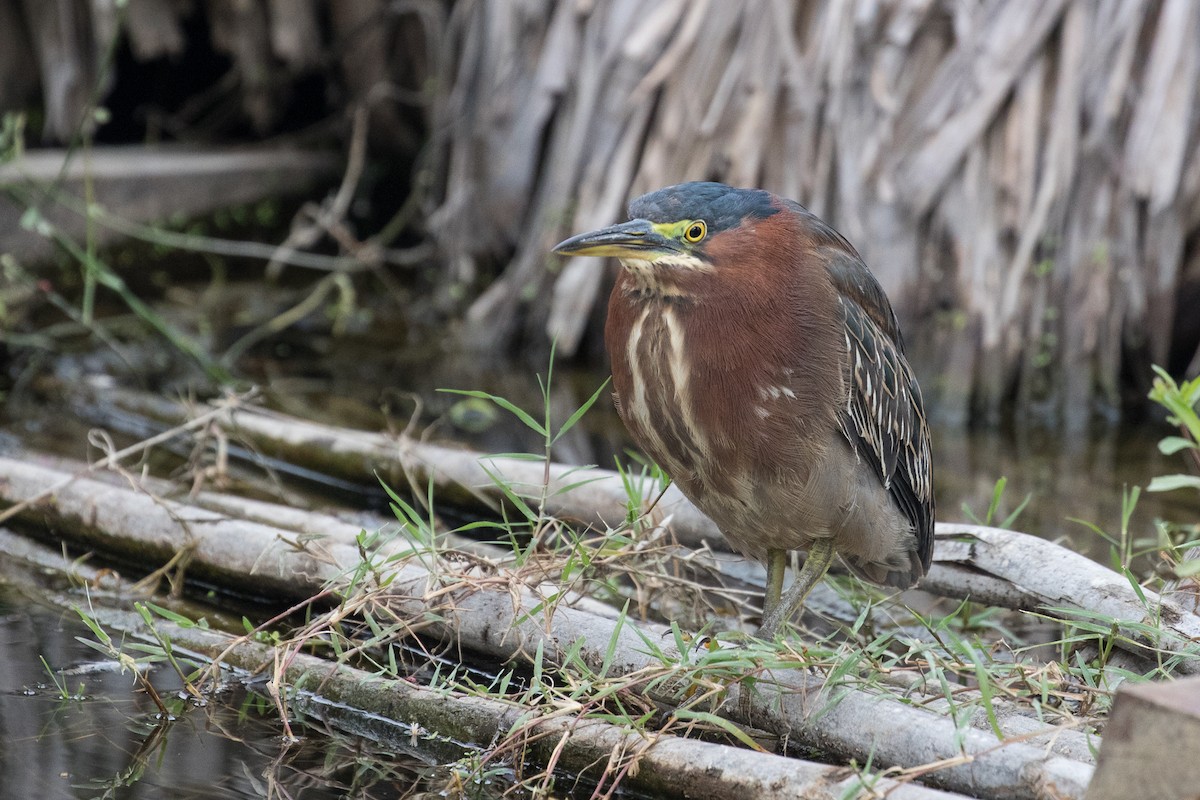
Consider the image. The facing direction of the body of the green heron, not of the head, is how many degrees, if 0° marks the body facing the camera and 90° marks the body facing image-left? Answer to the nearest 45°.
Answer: approximately 45°
